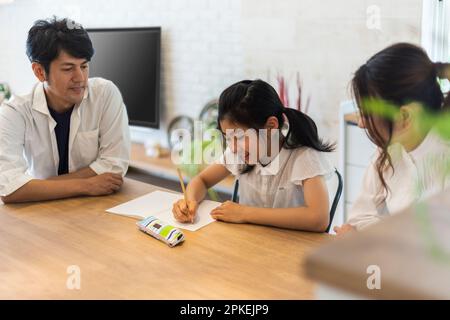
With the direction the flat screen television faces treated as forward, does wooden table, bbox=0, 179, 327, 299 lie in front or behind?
in front

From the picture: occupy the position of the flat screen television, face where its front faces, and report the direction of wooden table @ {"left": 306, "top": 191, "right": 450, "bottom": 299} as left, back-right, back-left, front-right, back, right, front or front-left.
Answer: front-left

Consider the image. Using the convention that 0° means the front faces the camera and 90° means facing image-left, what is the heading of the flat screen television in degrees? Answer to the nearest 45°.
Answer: approximately 45°

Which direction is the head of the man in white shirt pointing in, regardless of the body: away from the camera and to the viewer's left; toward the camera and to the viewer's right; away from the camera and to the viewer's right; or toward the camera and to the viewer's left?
toward the camera and to the viewer's right

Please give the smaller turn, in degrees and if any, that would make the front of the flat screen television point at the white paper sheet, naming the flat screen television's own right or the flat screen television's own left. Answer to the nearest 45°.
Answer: approximately 45° to the flat screen television's own left
